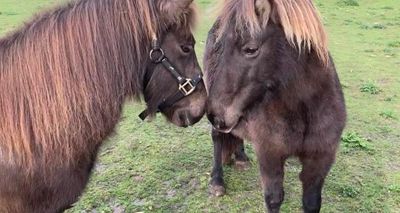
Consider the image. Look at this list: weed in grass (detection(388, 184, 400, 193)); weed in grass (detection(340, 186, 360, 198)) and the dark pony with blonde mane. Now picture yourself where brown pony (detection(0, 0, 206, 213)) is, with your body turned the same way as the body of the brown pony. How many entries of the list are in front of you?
3

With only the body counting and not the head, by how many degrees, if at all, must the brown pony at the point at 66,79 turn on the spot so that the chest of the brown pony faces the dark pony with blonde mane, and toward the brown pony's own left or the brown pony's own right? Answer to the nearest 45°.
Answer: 0° — it already faces it

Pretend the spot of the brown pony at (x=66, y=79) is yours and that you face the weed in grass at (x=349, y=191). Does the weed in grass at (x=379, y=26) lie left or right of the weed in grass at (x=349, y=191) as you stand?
left

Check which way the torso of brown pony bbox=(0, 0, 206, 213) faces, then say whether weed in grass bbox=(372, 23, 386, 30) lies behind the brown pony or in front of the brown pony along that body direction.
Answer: in front

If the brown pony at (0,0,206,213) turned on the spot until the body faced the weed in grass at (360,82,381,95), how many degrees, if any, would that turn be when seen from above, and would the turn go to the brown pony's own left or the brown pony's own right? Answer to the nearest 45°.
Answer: approximately 45° to the brown pony's own left

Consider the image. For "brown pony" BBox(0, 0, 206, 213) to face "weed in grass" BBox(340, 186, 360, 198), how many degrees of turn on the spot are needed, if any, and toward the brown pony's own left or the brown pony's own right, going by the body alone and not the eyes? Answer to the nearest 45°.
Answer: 0° — it already faces it

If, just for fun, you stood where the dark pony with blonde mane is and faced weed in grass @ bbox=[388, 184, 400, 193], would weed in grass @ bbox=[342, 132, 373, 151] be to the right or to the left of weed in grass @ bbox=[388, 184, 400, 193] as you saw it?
left

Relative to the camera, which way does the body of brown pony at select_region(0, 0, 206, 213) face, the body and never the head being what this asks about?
to the viewer's right

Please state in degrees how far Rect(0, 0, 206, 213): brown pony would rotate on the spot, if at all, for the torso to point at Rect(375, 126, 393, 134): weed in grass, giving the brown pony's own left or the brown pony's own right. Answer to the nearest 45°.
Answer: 0° — it already faces it

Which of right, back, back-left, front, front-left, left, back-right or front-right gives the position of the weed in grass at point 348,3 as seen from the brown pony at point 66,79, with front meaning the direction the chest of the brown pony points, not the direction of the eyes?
front-left

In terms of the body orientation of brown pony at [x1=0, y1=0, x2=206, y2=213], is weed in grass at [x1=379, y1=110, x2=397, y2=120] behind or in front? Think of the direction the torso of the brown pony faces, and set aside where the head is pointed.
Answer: in front

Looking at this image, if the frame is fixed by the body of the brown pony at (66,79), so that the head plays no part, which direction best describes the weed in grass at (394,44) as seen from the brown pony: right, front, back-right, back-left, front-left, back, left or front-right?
front-left
